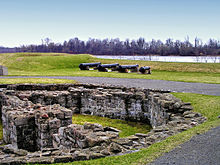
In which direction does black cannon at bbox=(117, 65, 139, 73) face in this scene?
to the viewer's right
